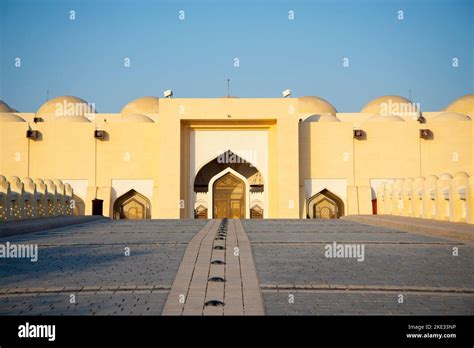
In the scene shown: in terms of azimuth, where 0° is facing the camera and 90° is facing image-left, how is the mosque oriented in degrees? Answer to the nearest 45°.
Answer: approximately 0°
